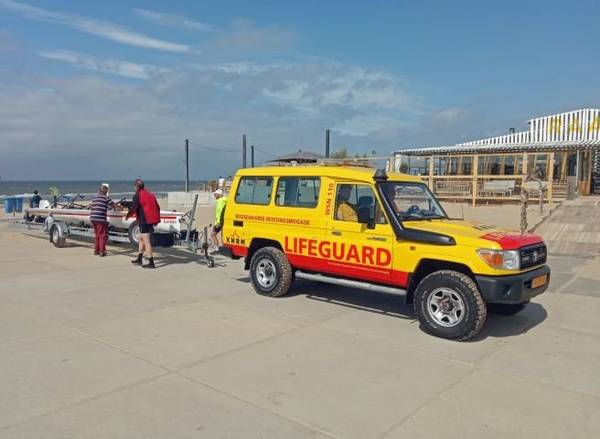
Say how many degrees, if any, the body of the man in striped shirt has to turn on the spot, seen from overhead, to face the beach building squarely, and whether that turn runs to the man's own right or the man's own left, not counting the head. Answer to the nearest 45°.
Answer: approximately 45° to the man's own right

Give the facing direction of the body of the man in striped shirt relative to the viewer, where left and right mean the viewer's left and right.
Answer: facing away from the viewer and to the right of the viewer

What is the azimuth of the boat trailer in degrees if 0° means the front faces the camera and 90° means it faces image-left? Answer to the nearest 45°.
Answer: approximately 315°

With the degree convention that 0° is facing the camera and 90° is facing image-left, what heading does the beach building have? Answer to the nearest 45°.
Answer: approximately 45°

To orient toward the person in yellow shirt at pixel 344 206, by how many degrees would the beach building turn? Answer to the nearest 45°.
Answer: approximately 45° to its left

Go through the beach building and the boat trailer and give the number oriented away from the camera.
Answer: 0

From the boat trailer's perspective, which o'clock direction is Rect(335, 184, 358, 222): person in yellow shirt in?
The person in yellow shirt is roughly at 1 o'clock from the boat trailer.

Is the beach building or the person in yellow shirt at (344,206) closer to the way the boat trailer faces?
the person in yellow shirt
